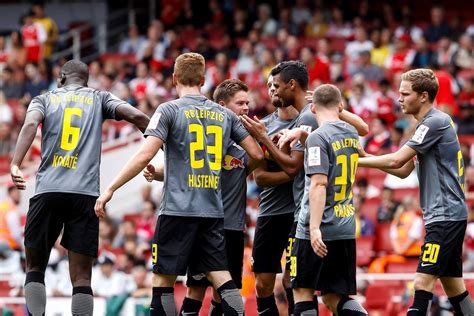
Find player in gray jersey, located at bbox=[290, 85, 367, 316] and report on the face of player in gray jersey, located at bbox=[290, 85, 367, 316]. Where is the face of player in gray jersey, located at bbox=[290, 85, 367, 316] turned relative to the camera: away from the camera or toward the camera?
away from the camera

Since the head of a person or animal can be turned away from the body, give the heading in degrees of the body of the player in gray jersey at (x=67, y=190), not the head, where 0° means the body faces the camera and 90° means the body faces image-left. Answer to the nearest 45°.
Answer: approximately 180°

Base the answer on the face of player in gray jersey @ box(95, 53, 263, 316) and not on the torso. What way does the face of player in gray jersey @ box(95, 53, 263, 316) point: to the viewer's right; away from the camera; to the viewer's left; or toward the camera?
away from the camera

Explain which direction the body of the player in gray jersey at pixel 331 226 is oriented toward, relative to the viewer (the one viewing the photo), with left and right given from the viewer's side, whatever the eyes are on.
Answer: facing away from the viewer and to the left of the viewer

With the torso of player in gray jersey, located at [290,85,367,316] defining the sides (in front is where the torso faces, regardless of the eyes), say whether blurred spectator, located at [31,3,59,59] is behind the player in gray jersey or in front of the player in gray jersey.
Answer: in front

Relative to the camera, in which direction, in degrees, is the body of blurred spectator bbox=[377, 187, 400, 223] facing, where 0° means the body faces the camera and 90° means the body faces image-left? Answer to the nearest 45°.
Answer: approximately 0°

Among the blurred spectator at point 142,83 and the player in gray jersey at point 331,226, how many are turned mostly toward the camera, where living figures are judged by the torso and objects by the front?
1

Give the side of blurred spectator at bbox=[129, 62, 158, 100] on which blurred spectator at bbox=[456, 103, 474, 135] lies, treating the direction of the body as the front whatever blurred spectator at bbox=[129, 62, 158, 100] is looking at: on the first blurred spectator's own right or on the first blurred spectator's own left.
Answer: on the first blurred spectator's own left
